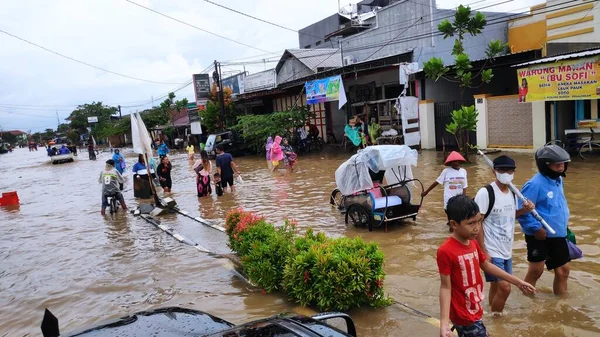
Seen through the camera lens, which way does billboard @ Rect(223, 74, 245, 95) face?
facing the viewer and to the left of the viewer

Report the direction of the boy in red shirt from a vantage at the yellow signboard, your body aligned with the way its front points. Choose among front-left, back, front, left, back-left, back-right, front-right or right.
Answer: front-left

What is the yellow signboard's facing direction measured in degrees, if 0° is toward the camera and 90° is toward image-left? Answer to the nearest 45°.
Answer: approximately 45°

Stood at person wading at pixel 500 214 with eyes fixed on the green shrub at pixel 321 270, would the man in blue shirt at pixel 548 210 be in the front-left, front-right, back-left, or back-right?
back-right

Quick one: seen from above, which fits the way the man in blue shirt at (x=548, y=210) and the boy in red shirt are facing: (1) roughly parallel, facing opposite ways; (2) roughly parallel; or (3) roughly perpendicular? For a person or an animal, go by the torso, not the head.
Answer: roughly parallel

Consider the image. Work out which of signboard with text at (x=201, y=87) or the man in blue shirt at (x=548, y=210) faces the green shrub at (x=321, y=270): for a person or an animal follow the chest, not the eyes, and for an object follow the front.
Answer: the signboard with text

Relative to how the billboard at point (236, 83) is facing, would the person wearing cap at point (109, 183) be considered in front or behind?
in front

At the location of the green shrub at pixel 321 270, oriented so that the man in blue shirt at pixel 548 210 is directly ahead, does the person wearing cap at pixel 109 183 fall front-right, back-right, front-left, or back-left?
back-left

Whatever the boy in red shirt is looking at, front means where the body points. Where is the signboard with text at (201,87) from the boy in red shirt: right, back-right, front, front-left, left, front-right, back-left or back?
back

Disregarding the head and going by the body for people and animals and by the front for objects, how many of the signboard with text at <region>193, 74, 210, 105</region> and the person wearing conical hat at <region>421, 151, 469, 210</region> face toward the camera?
2

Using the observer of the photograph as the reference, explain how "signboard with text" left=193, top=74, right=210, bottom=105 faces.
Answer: facing the viewer

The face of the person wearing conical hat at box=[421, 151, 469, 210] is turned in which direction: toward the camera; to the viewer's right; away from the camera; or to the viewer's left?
toward the camera

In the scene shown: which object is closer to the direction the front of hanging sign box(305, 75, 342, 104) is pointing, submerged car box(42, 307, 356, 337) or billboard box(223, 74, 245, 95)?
the submerged car

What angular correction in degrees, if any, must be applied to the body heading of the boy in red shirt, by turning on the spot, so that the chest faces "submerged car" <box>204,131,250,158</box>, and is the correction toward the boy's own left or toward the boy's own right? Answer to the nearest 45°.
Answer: approximately 180°

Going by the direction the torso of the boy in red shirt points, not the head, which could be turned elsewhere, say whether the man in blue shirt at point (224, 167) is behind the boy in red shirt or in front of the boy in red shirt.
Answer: behind

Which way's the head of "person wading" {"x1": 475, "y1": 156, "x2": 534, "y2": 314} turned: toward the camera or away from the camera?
toward the camera

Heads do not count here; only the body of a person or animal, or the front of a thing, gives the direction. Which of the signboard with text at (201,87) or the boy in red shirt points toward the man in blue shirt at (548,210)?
the signboard with text
